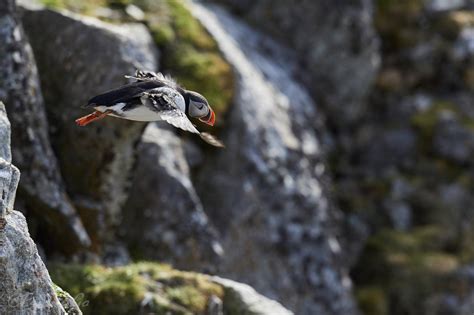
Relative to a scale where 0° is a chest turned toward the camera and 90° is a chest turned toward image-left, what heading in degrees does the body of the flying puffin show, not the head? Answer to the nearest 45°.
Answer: approximately 270°

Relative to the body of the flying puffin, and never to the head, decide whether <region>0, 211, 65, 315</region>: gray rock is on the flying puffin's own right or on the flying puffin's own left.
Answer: on the flying puffin's own right
